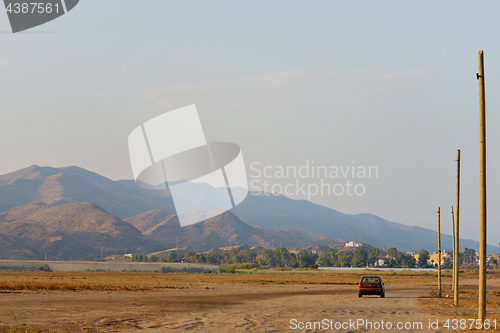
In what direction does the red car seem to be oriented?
away from the camera

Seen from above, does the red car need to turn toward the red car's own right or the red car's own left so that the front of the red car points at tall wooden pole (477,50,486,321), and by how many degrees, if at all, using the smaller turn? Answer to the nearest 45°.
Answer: approximately 180°
